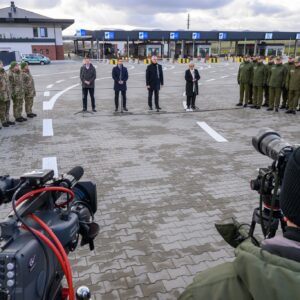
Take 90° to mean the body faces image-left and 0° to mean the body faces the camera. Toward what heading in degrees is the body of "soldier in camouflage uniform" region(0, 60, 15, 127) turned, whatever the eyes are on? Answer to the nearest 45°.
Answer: approximately 270°

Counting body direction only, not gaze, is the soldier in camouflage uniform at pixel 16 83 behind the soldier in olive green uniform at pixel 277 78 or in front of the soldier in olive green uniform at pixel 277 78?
in front

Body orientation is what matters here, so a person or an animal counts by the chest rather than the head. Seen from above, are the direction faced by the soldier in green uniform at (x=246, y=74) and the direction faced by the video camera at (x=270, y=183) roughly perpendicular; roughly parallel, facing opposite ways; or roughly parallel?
roughly perpendicular

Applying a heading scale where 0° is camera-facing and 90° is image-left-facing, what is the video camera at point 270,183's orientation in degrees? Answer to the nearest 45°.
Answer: approximately 135°

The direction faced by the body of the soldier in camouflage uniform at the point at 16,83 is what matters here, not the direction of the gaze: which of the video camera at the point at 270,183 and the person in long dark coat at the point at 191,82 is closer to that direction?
the person in long dark coat

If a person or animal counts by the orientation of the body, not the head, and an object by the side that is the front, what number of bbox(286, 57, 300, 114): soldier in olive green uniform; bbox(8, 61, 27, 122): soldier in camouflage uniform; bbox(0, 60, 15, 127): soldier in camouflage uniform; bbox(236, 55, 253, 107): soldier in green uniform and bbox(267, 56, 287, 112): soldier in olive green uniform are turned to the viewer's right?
2

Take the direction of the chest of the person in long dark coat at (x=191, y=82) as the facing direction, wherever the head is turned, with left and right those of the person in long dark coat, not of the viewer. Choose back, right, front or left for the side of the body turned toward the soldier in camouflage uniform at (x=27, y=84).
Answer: right

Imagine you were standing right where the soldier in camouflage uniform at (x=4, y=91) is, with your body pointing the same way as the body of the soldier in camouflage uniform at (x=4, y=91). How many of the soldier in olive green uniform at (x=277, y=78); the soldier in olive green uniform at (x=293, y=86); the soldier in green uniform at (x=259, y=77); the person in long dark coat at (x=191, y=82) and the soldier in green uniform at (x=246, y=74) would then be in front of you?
5

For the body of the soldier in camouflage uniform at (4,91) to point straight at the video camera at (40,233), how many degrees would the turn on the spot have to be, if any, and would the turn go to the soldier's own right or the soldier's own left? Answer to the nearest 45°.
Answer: approximately 90° to the soldier's own right

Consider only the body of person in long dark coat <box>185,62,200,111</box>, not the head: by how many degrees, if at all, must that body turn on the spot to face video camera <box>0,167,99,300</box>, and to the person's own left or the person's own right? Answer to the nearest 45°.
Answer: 0° — they already face it

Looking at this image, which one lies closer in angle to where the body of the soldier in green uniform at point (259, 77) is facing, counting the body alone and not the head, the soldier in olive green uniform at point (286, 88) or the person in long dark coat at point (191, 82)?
the person in long dark coat

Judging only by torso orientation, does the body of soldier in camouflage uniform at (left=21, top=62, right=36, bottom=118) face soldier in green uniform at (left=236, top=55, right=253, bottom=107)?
yes

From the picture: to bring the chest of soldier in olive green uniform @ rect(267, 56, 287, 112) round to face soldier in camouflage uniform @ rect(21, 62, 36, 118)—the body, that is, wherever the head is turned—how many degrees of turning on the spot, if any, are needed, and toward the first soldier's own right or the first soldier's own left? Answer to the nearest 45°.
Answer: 0° — they already face them

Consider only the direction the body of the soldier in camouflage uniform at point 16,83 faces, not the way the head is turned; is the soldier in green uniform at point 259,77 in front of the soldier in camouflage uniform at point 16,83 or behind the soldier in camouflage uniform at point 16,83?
in front

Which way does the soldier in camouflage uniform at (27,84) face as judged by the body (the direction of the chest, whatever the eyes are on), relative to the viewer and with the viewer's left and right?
facing to the right of the viewer
